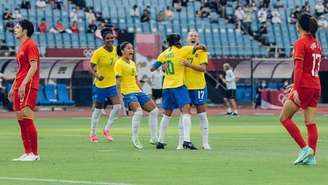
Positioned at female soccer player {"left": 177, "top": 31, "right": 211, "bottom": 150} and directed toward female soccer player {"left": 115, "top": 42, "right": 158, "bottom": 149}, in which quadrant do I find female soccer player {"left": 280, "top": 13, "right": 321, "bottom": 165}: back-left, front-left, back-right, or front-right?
back-left

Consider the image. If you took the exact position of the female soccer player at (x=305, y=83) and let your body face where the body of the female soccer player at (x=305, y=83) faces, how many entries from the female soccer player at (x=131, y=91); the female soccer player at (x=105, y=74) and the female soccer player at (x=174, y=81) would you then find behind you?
0

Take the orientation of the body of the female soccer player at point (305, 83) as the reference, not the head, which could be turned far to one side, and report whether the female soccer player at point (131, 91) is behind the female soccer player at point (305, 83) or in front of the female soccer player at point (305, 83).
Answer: in front

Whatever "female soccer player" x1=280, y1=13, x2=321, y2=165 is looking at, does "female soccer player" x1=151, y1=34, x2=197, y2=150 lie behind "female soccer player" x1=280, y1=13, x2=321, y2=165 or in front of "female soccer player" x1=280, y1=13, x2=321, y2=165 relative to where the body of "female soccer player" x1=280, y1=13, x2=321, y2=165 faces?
in front

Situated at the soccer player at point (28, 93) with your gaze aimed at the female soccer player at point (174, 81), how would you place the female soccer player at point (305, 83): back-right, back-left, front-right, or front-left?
front-right

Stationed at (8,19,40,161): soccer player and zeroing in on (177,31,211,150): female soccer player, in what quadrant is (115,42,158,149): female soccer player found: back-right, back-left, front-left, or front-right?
front-left

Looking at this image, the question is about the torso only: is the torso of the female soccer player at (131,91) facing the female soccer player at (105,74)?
no

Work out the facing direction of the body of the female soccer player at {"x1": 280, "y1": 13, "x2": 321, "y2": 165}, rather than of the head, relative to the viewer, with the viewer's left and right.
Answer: facing away from the viewer and to the left of the viewer
